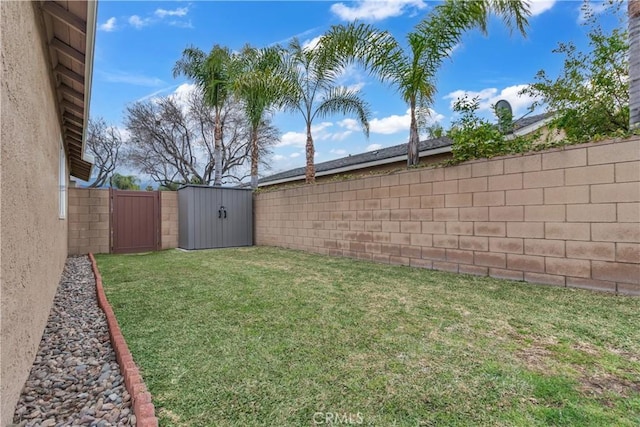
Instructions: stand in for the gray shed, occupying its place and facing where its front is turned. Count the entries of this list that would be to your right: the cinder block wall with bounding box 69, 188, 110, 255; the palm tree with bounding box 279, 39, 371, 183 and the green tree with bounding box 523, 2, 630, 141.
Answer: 1

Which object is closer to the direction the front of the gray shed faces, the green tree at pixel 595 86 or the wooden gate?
the green tree

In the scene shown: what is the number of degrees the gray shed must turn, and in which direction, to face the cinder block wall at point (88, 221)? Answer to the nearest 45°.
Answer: approximately 90° to its right

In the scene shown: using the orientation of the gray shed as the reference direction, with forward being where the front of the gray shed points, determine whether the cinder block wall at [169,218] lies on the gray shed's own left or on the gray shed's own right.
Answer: on the gray shed's own right

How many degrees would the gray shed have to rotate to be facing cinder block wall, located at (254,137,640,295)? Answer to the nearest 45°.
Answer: approximately 45° to its left

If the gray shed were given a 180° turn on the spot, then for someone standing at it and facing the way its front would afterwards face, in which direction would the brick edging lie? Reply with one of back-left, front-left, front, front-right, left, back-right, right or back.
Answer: back

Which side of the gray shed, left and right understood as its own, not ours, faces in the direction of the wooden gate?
right

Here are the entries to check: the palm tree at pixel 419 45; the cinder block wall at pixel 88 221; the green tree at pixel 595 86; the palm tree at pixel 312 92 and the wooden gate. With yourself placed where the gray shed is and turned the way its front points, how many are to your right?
2

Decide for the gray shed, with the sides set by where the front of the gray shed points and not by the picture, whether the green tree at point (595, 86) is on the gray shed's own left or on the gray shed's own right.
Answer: on the gray shed's own left

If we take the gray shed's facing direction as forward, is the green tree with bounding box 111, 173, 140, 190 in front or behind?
behind

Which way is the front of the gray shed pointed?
toward the camera
